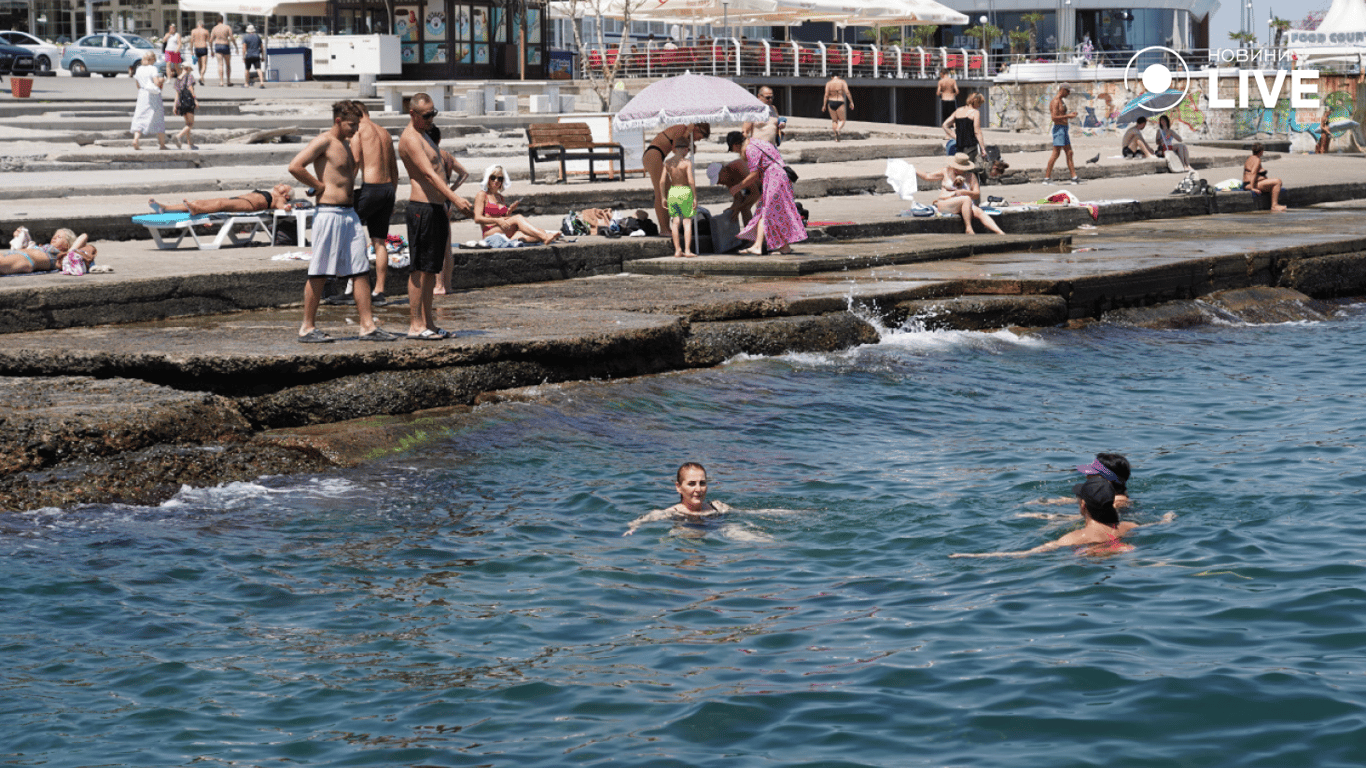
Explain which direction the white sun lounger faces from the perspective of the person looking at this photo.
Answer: facing to the left of the viewer

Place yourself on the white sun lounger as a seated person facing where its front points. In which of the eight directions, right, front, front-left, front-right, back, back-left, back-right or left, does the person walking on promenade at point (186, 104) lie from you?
right

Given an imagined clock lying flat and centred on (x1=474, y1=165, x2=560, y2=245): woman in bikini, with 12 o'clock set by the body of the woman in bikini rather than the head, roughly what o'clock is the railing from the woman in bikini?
The railing is roughly at 8 o'clock from the woman in bikini.

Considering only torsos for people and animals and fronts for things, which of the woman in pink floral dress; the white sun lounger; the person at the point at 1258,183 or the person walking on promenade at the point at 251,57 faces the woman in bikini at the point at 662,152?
the woman in pink floral dress

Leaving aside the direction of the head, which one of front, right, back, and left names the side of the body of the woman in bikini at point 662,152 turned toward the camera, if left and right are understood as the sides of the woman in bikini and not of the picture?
right

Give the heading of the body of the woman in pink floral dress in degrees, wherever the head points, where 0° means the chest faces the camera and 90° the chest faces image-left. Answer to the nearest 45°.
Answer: approximately 90°

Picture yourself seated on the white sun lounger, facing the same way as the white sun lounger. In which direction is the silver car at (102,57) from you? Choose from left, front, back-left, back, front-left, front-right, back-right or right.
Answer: right

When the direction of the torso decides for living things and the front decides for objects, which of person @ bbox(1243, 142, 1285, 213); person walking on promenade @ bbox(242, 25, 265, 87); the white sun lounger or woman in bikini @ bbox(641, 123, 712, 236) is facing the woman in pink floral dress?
the woman in bikini

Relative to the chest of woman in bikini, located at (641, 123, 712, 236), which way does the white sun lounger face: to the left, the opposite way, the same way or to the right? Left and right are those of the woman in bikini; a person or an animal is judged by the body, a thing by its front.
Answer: the opposite way

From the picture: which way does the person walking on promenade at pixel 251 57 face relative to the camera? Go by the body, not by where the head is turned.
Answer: away from the camera

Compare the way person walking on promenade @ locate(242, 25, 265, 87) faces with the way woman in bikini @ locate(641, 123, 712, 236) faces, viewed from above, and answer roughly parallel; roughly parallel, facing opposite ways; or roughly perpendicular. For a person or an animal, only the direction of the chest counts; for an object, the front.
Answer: roughly perpendicular
